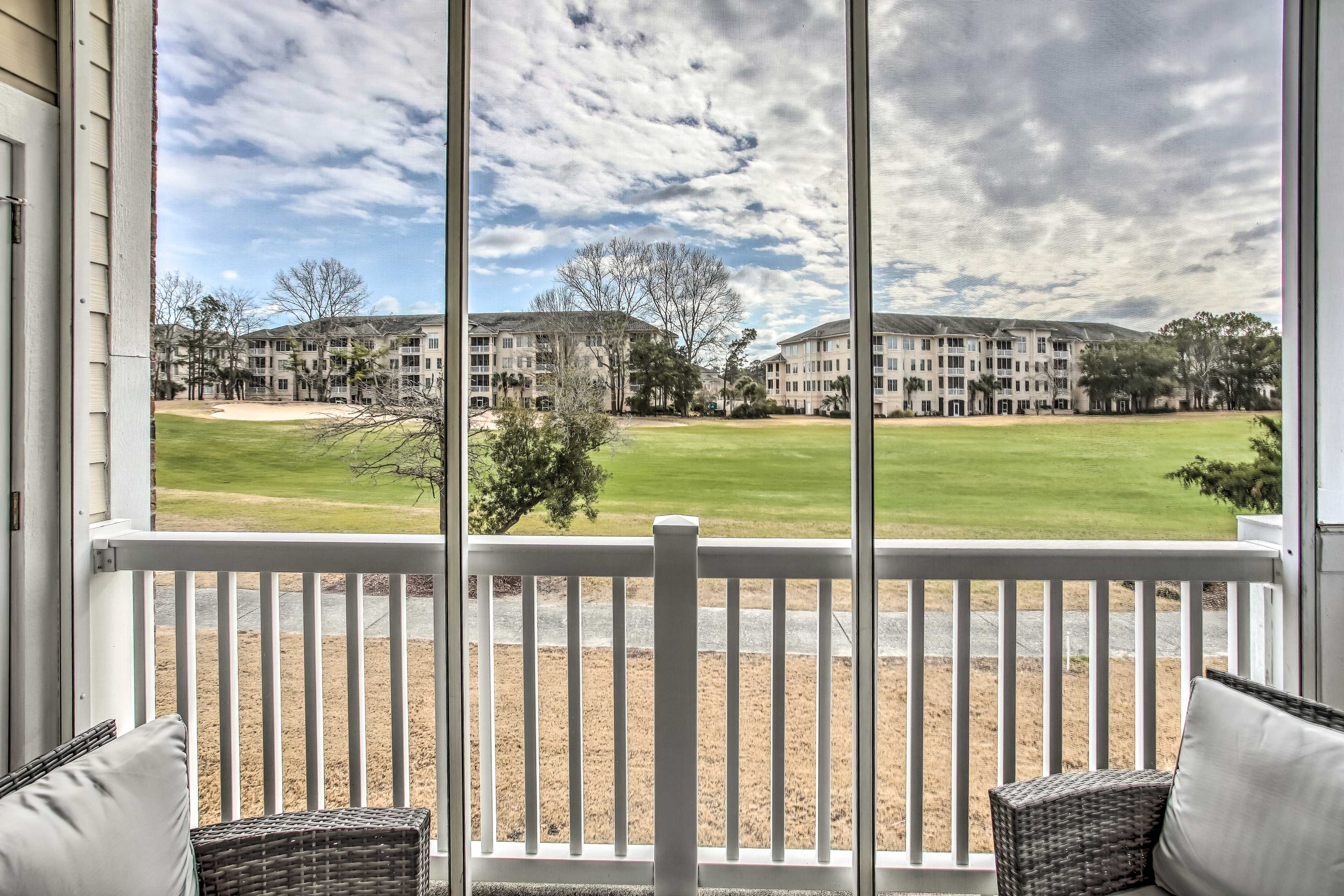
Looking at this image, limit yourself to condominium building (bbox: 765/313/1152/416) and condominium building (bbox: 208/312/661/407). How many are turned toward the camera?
2

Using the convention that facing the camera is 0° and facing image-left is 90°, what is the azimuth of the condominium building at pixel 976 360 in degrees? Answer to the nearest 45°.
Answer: approximately 0°

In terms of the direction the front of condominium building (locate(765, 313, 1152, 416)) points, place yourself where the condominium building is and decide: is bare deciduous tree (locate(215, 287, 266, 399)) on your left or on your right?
on your right

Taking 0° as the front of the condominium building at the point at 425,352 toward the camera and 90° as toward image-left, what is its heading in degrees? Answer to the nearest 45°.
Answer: approximately 0°
